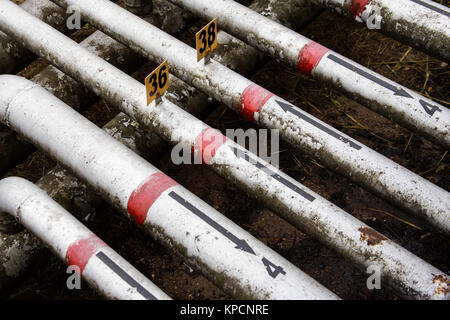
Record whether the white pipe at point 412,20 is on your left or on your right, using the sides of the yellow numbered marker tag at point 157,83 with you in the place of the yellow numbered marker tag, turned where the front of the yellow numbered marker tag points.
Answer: on your left

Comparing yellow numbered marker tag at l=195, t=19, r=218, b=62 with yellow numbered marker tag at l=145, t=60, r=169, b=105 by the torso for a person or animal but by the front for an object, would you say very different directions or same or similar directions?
same or similar directions

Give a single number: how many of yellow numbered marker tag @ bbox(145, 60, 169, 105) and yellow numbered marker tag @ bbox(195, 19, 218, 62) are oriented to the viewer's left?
0

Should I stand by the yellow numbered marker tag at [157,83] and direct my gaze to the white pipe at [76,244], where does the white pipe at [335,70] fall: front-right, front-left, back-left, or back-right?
back-left

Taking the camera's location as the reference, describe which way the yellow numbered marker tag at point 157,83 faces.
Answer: facing the viewer and to the right of the viewer

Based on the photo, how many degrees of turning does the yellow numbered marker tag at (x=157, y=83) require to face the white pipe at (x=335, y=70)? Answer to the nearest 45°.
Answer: approximately 45° to its left

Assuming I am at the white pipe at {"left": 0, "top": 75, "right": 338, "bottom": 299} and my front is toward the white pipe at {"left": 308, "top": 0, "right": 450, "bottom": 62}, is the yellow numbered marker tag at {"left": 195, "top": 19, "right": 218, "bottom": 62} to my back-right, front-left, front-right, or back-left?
front-left

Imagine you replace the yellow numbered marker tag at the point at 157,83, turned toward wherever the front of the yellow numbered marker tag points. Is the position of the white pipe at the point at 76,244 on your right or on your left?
on your right

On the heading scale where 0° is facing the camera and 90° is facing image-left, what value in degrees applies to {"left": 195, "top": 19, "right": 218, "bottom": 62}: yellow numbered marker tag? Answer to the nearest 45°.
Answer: approximately 315°
